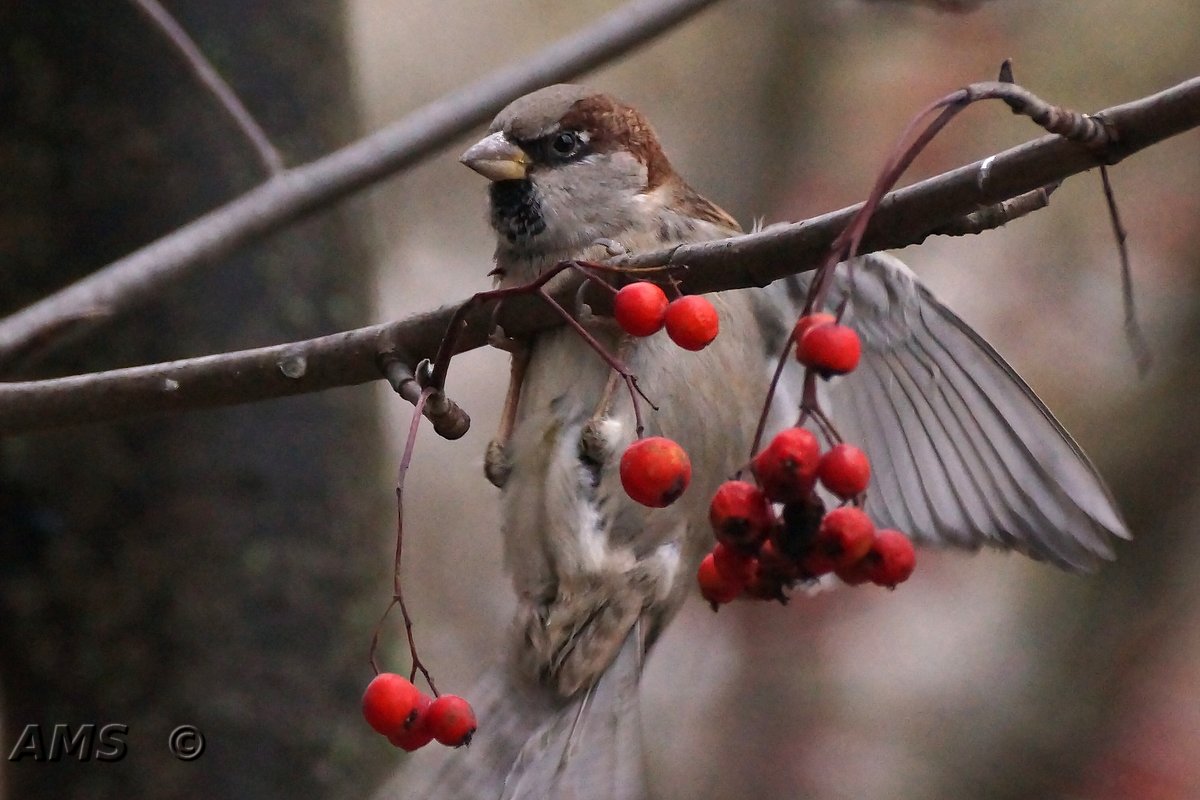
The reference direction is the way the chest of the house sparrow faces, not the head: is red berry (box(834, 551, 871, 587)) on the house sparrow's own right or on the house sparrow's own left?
on the house sparrow's own left

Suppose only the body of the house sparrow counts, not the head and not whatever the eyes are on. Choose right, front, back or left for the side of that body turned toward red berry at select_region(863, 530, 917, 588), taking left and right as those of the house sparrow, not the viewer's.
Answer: left

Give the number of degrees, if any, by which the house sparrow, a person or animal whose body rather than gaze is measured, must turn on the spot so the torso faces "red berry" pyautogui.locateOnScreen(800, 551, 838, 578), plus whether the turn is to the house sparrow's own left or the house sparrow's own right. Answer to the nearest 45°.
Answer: approximately 45° to the house sparrow's own left

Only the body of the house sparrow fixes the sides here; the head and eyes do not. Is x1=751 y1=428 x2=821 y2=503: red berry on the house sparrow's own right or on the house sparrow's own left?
on the house sparrow's own left

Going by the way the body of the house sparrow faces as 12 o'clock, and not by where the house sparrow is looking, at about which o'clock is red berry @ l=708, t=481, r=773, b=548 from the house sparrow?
The red berry is roughly at 10 o'clock from the house sparrow.

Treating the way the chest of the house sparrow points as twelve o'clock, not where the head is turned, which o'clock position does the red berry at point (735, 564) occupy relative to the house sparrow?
The red berry is roughly at 10 o'clock from the house sparrow.

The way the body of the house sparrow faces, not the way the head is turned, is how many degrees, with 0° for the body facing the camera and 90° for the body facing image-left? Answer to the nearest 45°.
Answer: approximately 45°

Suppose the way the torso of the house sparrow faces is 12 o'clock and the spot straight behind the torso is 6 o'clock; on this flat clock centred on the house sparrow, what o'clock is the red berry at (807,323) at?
The red berry is roughly at 10 o'clock from the house sparrow.

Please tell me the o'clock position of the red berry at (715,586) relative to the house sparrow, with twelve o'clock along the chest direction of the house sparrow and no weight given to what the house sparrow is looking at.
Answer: The red berry is roughly at 10 o'clock from the house sparrow.

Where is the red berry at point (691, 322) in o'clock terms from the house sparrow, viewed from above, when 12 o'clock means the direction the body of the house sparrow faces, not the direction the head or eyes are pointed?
The red berry is roughly at 10 o'clock from the house sparrow.
